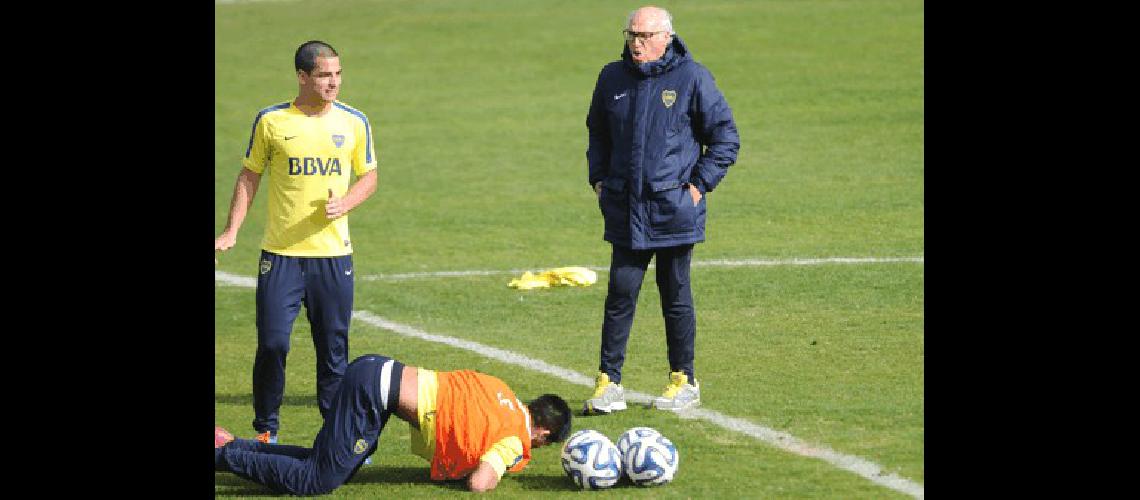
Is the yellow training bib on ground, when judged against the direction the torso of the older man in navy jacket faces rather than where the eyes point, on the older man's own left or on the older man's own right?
on the older man's own right

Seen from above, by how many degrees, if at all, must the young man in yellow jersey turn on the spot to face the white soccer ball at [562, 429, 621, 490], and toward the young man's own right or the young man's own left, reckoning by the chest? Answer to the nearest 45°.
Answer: approximately 45° to the young man's own left

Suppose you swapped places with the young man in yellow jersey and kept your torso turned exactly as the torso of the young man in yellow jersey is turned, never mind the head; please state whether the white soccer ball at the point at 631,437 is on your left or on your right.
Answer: on your left
